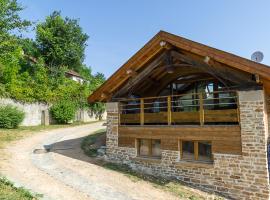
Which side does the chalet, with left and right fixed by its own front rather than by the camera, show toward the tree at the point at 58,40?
right

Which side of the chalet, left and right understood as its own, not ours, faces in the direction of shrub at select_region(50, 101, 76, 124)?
right

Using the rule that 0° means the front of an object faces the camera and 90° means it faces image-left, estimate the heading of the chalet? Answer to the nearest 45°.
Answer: approximately 45°
